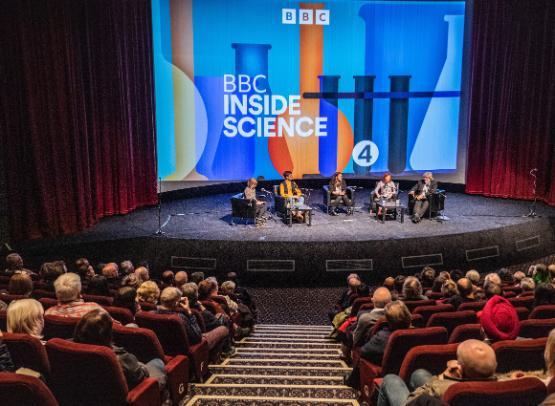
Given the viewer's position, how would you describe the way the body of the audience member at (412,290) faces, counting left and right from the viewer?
facing away from the viewer

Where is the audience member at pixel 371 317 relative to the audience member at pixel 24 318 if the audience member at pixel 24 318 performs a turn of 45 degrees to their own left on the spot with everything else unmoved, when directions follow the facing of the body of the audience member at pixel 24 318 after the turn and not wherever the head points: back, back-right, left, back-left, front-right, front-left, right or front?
right

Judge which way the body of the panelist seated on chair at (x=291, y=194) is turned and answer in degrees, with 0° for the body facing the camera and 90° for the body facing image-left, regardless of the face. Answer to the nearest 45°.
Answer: approximately 315°

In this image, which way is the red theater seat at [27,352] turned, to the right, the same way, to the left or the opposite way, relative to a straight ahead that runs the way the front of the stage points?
the opposite way

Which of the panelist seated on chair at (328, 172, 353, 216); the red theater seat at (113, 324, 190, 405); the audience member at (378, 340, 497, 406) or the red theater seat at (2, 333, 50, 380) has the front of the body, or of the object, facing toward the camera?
the panelist seated on chair

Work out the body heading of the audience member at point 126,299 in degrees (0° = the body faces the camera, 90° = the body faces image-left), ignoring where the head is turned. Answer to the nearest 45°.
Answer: approximately 225°

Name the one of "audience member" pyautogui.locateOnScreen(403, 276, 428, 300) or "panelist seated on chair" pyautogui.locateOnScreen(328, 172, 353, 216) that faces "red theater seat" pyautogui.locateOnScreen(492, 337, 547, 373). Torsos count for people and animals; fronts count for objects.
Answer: the panelist seated on chair

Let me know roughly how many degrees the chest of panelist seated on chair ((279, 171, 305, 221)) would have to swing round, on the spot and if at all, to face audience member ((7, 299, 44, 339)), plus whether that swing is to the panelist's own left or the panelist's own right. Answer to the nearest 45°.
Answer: approximately 45° to the panelist's own right

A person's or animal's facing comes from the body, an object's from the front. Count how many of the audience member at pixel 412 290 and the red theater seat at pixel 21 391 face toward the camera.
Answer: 0

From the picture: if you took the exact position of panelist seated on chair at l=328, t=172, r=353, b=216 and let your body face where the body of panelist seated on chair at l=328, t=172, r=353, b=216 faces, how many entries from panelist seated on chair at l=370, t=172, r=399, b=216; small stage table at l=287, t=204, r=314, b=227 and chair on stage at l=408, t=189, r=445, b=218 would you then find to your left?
2

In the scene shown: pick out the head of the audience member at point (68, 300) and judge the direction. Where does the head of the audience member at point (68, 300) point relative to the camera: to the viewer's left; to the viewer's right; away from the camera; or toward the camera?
away from the camera

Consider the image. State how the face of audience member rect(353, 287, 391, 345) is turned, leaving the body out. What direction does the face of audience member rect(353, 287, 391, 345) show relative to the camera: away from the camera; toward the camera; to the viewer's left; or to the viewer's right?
away from the camera

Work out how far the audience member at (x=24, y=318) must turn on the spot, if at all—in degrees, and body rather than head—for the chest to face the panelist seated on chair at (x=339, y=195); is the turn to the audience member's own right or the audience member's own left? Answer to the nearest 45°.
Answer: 0° — they already face them

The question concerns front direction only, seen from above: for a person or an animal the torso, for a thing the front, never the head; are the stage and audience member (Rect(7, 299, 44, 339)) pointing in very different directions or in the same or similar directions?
very different directions

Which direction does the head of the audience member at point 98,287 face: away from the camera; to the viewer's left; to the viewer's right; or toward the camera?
away from the camera

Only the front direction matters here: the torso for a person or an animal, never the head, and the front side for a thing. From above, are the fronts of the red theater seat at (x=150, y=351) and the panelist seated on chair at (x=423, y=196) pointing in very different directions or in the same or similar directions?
very different directions
